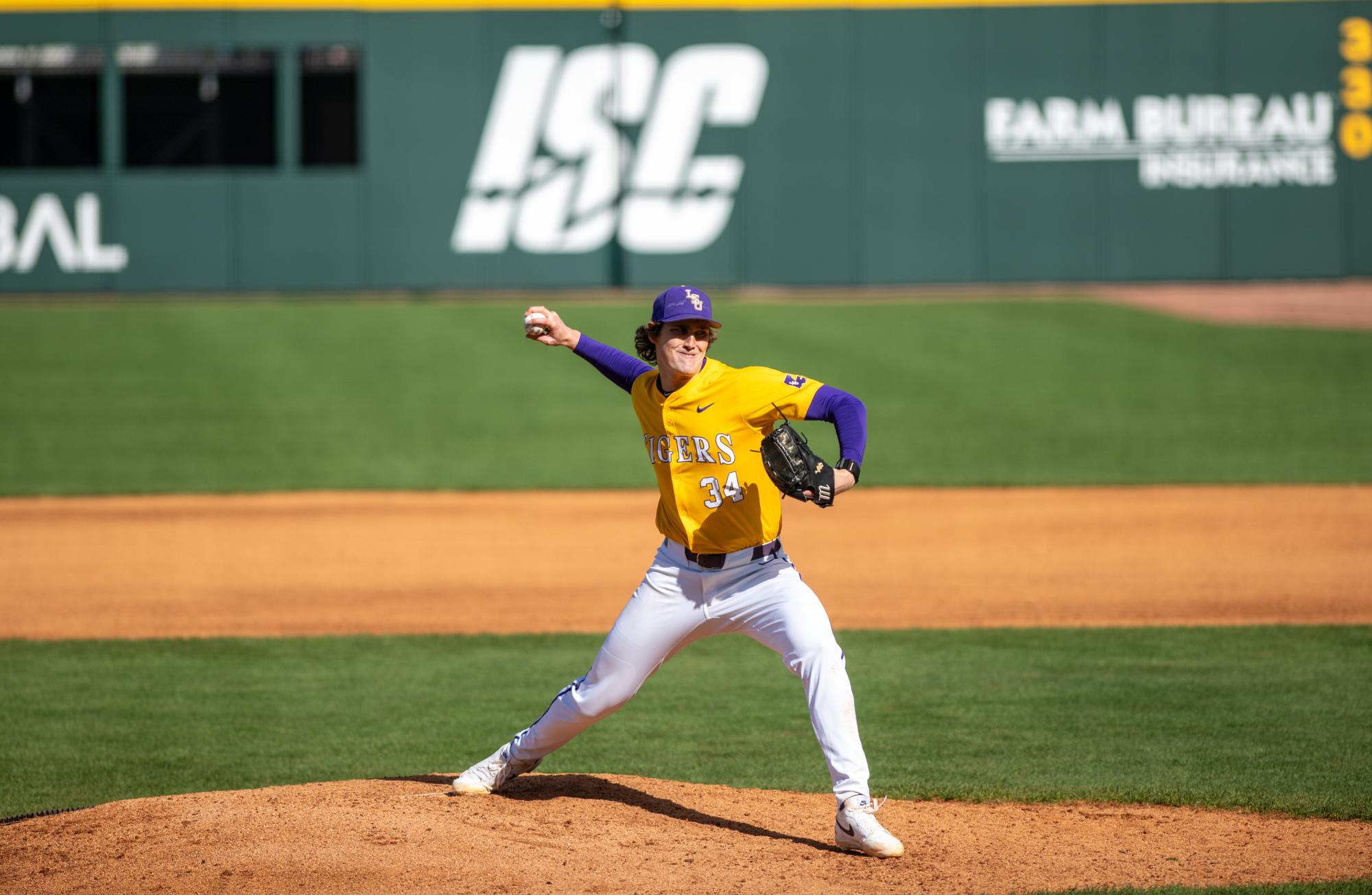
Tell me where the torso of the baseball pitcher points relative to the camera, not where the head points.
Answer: toward the camera
